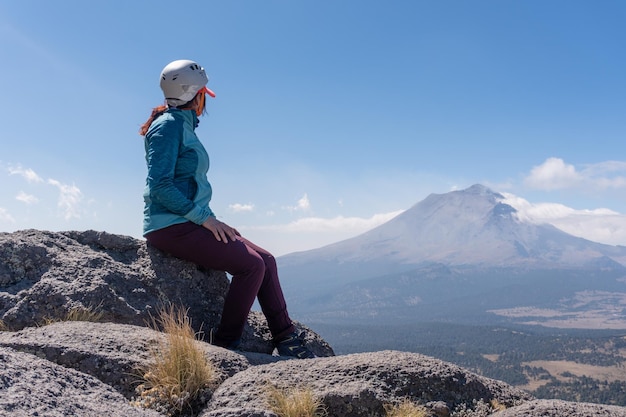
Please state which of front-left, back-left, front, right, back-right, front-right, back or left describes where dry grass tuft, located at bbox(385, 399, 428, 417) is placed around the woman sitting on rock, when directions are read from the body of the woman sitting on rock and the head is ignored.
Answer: front-right

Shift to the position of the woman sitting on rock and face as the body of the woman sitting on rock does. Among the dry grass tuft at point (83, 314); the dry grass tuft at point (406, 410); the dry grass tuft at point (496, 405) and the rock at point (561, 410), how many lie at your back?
1

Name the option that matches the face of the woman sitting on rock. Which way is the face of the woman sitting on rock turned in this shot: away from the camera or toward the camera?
away from the camera

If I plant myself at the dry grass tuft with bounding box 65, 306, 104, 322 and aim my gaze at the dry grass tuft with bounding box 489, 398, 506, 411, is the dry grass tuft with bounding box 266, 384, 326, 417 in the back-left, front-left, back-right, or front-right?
front-right

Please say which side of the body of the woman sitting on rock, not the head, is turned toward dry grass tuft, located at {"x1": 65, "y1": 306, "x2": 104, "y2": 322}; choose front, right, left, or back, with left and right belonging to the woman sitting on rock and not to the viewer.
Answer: back

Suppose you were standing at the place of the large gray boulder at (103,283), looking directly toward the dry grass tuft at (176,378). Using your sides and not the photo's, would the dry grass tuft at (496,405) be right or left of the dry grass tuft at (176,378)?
left

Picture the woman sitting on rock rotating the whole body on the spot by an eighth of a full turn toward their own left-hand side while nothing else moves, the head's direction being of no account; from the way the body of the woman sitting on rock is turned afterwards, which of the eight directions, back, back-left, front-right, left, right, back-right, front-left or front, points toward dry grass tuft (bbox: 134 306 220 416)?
back-right

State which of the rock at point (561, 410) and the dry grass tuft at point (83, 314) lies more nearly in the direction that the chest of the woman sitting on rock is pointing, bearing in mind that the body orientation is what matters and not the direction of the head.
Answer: the rock

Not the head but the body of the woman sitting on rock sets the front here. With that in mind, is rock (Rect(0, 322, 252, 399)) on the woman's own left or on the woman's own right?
on the woman's own right

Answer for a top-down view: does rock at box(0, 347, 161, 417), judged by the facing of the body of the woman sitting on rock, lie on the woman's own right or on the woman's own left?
on the woman's own right

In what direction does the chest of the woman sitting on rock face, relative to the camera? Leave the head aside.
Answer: to the viewer's right

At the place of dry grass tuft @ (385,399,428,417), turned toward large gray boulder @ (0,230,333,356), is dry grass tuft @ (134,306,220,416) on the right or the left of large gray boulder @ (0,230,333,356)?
left
